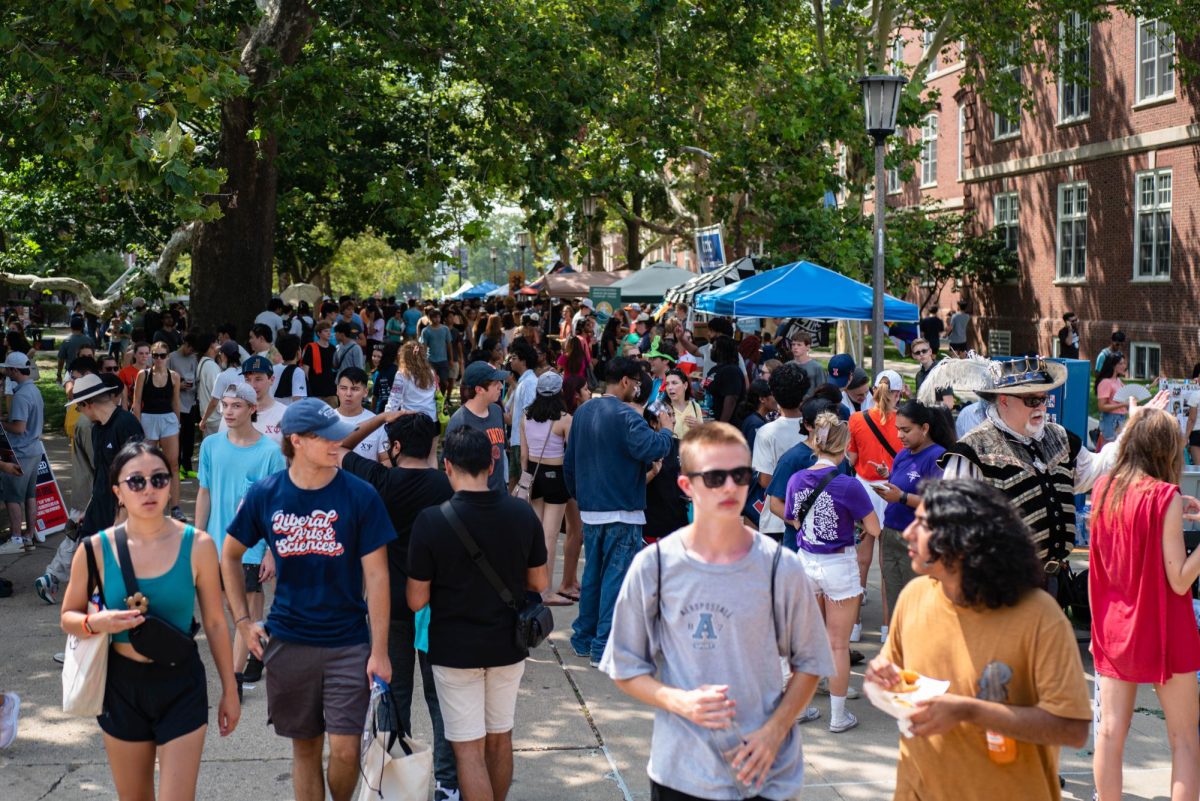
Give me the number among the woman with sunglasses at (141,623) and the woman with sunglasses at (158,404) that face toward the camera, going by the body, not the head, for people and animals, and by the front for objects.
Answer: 2

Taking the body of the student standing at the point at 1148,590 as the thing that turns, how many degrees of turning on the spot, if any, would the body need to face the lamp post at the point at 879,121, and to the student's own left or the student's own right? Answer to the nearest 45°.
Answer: approximately 45° to the student's own left

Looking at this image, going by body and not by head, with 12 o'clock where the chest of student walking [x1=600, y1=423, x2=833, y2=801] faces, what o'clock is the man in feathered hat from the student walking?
The man in feathered hat is roughly at 7 o'clock from the student walking.

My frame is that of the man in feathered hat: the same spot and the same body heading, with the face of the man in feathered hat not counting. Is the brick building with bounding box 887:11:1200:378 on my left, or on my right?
on my left

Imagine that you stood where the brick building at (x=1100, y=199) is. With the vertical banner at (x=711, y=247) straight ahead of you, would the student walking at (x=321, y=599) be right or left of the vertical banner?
left

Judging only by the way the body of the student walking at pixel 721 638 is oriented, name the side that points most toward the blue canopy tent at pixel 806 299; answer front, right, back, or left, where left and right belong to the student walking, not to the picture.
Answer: back

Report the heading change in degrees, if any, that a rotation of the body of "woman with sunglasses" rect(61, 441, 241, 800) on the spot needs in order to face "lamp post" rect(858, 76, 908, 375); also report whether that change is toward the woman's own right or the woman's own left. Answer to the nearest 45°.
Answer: approximately 135° to the woman's own left
